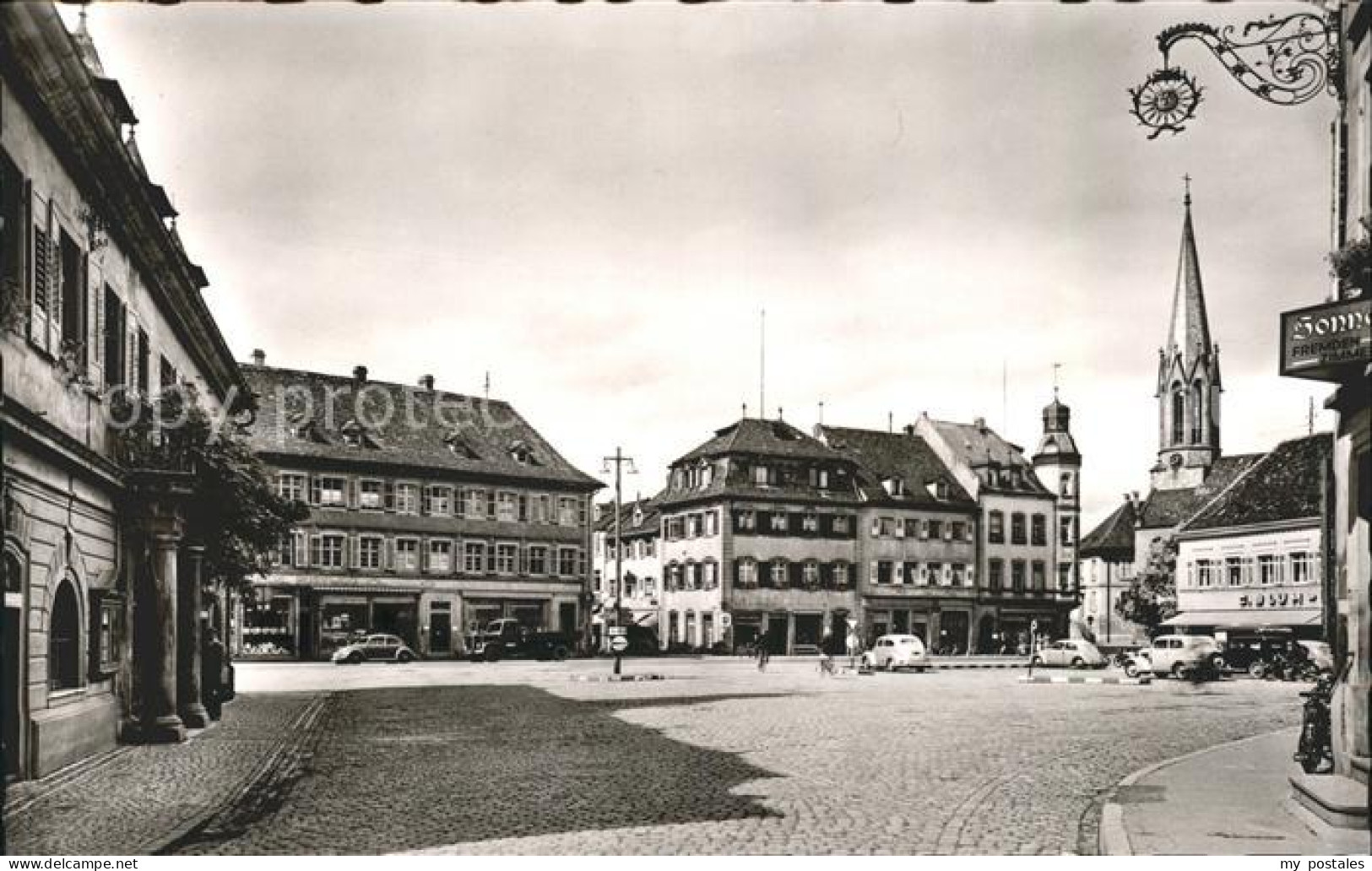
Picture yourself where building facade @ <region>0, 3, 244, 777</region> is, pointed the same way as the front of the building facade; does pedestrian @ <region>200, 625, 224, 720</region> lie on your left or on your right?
on your left

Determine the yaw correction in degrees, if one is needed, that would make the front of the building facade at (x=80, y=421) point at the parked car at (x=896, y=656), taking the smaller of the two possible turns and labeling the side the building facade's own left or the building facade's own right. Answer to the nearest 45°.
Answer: approximately 45° to the building facade's own left

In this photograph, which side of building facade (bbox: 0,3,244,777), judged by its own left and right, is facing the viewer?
right

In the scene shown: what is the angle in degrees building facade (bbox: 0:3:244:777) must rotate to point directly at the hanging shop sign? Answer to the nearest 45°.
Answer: approximately 45° to its right

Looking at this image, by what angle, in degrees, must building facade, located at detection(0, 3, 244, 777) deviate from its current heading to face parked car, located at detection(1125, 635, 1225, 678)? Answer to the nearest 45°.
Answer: approximately 45° to its left
